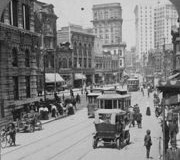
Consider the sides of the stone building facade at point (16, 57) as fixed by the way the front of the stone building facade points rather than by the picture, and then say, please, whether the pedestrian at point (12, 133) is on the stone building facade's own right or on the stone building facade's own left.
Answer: on the stone building facade's own right

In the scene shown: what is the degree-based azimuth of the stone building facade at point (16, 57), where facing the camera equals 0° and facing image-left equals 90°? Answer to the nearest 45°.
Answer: approximately 315°

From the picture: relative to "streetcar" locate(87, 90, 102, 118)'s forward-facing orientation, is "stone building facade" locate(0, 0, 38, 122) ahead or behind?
ahead

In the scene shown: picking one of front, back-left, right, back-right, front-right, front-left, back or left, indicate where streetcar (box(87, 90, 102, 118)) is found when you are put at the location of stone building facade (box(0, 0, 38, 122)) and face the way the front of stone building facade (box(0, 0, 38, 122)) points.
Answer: front-left

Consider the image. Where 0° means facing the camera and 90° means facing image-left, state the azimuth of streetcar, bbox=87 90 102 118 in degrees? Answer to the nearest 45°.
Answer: approximately 45°

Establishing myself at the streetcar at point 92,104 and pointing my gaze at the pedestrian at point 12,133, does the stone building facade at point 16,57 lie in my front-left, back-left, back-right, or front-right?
front-right

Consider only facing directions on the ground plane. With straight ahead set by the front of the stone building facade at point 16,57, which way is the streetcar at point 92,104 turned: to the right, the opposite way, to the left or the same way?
to the right

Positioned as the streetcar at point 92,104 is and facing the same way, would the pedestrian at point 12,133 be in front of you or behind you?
in front
